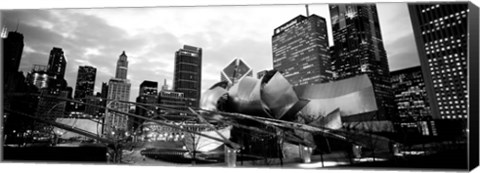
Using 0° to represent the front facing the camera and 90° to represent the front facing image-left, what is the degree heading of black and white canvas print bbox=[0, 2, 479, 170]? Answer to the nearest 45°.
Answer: approximately 45°
